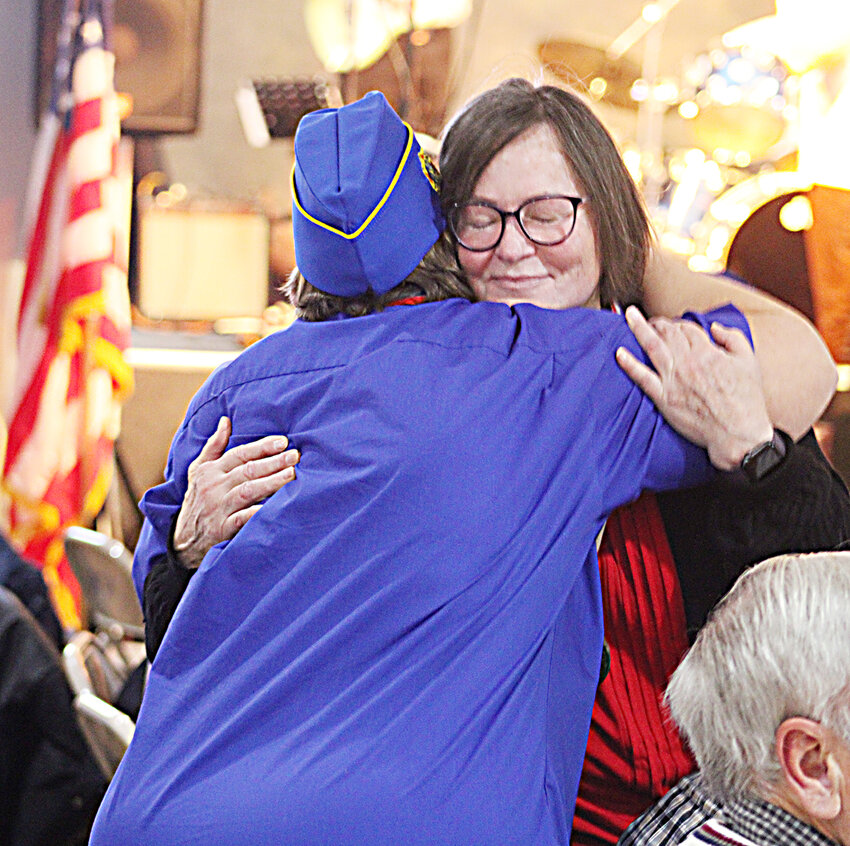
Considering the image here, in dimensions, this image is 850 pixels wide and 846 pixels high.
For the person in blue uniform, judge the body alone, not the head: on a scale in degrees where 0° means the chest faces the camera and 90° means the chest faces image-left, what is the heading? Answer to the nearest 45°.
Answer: approximately 180°

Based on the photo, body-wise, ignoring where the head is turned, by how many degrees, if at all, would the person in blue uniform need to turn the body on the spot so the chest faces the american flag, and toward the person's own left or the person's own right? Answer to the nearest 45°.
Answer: approximately 45° to the person's own left

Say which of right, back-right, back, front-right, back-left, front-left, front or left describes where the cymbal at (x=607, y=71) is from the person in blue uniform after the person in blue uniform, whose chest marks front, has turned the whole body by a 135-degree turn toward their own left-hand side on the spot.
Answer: back-right
